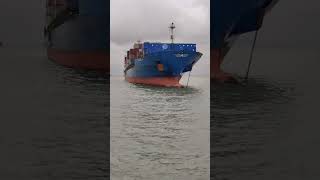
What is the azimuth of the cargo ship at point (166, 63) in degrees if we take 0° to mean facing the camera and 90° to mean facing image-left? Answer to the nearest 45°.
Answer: approximately 315°
